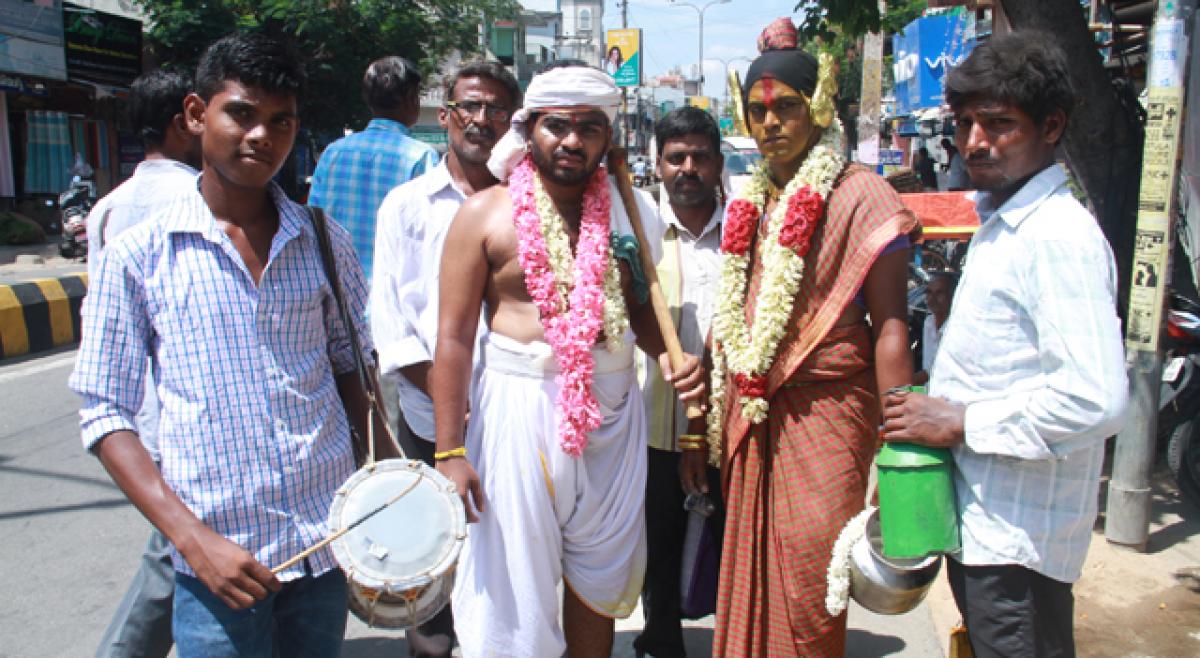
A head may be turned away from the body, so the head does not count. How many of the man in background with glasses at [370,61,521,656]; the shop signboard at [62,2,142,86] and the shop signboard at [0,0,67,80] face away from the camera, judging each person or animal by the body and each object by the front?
0

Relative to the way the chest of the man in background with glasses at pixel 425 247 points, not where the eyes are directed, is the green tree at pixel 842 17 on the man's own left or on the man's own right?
on the man's own left

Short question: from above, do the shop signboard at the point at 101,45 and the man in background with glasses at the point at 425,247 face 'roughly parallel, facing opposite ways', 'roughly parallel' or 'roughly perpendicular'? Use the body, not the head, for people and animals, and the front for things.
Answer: roughly parallel

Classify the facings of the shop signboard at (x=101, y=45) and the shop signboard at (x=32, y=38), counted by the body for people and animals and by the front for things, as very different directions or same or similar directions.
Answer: same or similar directions

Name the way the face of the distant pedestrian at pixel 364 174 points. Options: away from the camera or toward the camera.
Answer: away from the camera

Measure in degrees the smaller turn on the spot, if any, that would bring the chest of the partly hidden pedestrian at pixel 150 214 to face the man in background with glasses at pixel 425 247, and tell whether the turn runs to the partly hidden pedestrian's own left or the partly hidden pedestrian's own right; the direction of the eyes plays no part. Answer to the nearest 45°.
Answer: approximately 45° to the partly hidden pedestrian's own right

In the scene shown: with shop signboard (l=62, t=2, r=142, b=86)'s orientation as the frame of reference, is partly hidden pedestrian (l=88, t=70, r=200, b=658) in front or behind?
in front

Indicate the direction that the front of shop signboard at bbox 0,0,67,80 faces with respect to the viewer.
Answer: facing the viewer and to the right of the viewer

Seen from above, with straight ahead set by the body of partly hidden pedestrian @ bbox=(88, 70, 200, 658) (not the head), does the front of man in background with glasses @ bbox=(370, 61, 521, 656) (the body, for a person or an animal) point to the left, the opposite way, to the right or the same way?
to the right

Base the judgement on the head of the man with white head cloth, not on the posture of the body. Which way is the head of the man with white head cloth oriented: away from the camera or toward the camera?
toward the camera

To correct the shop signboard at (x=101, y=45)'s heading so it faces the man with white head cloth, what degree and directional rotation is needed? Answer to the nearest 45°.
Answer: approximately 45° to its right

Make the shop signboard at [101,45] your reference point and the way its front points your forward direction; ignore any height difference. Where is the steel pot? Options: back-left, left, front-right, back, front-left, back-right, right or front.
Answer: front-right

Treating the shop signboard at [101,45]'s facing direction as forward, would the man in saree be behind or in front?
in front

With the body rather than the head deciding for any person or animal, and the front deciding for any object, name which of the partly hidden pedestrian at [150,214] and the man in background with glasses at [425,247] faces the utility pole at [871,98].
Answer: the partly hidden pedestrian

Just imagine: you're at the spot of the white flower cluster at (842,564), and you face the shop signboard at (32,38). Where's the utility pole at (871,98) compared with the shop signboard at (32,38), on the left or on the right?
right
